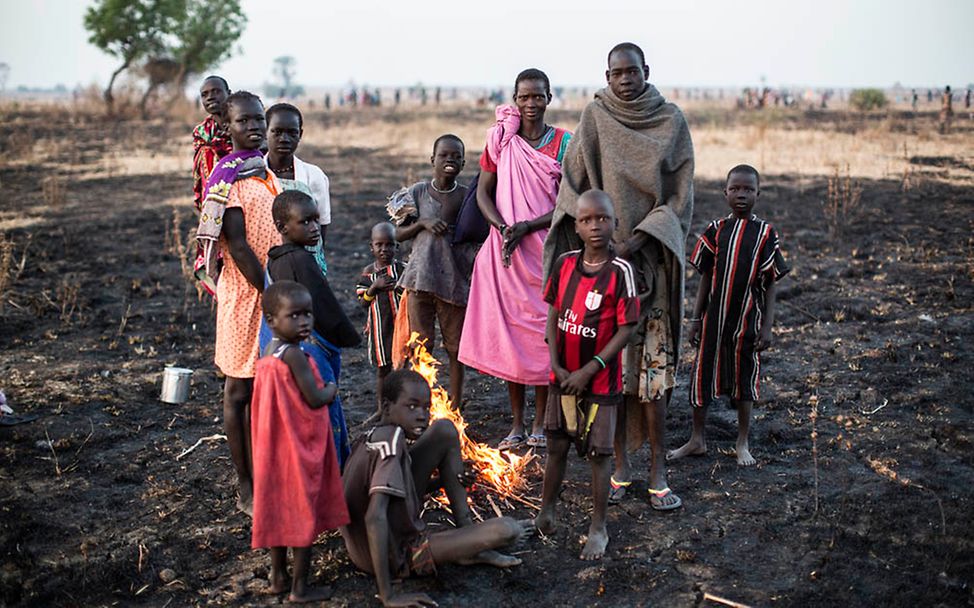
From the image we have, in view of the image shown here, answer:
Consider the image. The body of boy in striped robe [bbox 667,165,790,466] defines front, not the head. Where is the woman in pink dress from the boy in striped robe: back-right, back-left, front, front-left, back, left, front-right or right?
right

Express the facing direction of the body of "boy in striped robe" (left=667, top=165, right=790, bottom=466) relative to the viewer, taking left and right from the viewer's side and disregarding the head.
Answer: facing the viewer

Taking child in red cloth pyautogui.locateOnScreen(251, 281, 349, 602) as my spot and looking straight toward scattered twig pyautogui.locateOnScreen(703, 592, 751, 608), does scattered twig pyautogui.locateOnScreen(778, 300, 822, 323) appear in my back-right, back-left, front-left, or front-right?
front-left

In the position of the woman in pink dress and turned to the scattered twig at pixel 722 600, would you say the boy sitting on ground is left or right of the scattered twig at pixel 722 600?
right

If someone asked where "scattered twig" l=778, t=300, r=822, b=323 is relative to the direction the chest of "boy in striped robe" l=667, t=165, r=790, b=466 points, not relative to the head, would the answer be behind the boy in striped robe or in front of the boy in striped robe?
behind

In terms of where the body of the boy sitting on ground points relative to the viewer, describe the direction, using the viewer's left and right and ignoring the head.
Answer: facing to the right of the viewer

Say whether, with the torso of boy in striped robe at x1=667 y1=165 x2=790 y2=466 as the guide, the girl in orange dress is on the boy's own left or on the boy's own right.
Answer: on the boy's own right

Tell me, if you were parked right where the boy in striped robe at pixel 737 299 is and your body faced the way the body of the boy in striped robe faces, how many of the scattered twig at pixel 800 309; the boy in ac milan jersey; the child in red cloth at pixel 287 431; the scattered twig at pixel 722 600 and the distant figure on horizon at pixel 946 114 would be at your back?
2

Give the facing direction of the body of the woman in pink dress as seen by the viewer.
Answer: toward the camera

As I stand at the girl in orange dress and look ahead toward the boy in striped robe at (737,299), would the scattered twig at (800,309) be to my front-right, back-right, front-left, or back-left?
front-left

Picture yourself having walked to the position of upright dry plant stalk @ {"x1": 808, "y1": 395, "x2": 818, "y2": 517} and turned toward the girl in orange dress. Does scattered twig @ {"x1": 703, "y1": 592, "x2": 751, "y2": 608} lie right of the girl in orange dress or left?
left

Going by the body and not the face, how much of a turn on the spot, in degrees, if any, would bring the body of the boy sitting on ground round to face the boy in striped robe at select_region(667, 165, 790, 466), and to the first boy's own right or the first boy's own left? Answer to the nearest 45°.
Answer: approximately 45° to the first boy's own left

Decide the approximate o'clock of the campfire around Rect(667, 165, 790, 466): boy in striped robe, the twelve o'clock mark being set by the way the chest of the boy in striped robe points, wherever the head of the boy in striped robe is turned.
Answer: The campfire is roughly at 2 o'clock from the boy in striped robe.
